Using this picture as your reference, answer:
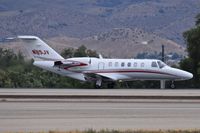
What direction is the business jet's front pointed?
to the viewer's right
